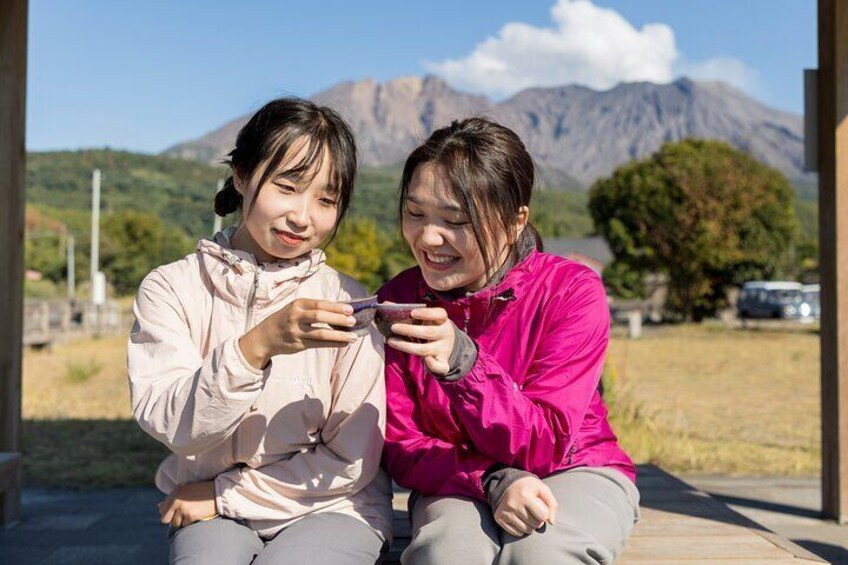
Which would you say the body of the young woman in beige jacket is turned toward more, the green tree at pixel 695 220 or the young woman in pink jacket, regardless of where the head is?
the young woman in pink jacket

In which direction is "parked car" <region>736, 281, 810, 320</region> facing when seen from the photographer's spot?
facing the viewer and to the right of the viewer

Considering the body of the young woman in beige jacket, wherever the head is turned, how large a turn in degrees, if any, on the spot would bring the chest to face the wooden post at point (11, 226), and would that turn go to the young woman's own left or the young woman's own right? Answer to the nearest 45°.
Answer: approximately 135° to the young woman's own right

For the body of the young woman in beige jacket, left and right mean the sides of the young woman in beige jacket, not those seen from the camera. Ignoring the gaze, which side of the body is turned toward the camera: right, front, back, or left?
front

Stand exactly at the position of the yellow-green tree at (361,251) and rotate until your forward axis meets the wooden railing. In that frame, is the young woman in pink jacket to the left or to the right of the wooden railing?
left

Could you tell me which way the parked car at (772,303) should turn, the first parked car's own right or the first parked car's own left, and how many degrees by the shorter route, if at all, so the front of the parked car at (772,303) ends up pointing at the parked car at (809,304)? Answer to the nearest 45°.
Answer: approximately 45° to the first parked car's own left

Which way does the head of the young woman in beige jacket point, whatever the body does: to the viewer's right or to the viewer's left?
to the viewer's right

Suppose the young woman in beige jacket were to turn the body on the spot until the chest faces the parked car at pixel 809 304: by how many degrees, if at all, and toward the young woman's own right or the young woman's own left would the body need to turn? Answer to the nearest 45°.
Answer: approximately 135° to the young woman's own left

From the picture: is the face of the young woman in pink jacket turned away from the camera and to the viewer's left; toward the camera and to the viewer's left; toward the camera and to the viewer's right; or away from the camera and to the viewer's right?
toward the camera and to the viewer's left

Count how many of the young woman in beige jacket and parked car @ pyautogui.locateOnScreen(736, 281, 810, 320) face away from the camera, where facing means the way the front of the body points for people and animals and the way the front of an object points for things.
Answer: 0
